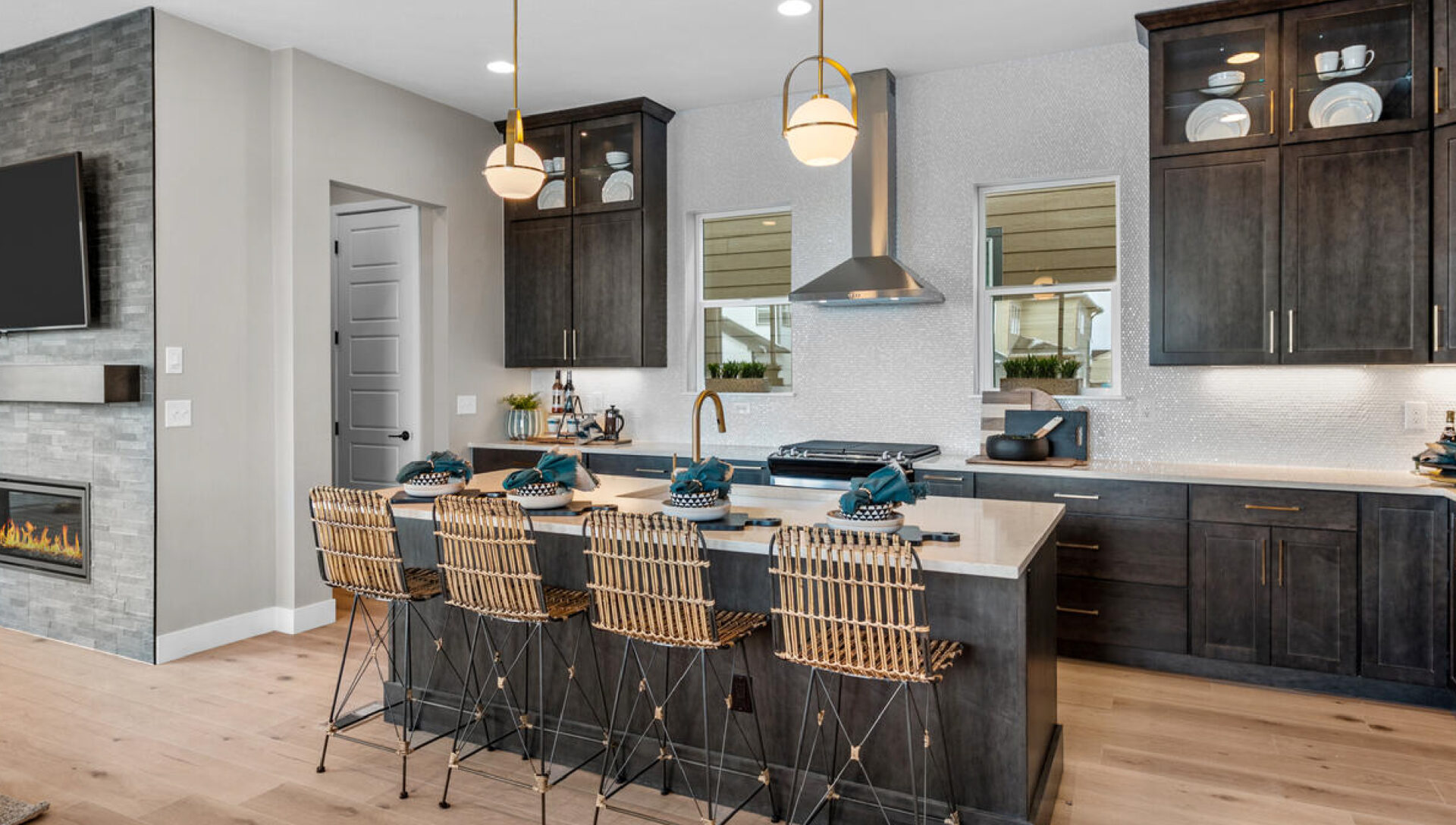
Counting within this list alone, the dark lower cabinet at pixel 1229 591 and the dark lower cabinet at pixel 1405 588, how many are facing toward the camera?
2

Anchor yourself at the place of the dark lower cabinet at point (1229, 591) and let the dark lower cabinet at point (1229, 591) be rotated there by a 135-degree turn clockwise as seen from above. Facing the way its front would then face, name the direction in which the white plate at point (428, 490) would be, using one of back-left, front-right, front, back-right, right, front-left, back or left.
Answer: left

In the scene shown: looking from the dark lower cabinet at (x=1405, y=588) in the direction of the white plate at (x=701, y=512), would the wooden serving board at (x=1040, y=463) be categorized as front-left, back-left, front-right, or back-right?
front-right

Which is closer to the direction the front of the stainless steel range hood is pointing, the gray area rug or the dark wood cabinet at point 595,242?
the gray area rug

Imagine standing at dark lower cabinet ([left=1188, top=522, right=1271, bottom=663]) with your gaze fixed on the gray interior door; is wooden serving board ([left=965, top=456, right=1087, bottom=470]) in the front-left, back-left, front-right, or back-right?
front-right

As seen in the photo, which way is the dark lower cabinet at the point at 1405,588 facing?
toward the camera

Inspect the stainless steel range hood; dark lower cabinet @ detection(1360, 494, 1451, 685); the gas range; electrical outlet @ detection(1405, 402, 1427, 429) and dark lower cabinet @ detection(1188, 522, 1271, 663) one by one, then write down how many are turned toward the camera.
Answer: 5

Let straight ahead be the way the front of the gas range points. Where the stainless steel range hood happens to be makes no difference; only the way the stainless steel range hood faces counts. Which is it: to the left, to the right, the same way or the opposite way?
the same way

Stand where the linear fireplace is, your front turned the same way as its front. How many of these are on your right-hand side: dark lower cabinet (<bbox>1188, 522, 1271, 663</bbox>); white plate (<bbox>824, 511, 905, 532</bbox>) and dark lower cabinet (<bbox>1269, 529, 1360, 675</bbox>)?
0

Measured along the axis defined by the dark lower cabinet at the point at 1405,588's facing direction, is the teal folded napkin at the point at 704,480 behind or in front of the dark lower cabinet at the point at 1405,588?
in front

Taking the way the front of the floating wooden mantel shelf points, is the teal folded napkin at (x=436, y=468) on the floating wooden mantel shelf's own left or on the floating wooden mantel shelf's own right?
on the floating wooden mantel shelf's own left

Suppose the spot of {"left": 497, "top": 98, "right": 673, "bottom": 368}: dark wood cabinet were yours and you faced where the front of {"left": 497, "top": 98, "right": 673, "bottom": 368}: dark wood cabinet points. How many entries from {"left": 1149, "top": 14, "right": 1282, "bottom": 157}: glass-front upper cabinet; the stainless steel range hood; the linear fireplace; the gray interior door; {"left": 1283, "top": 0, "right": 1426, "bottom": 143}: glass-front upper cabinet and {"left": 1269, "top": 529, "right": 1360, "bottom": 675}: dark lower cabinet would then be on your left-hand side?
4
